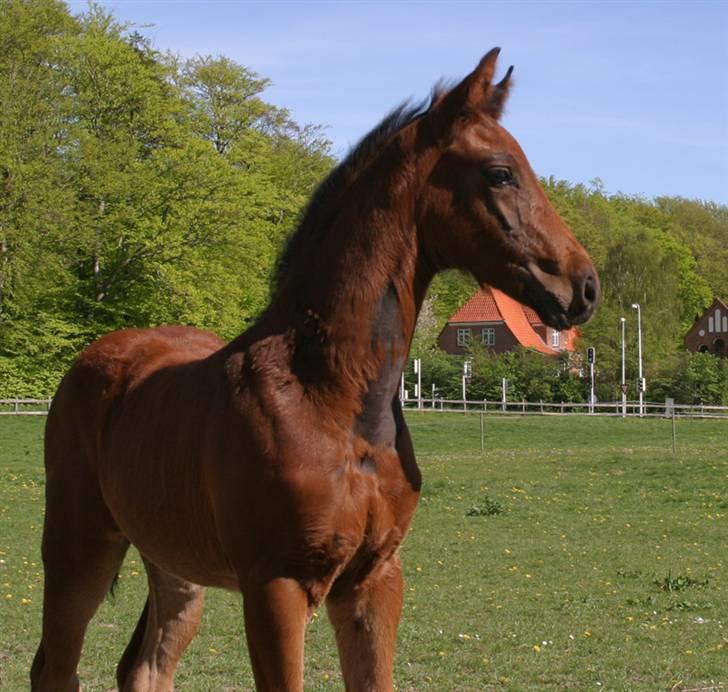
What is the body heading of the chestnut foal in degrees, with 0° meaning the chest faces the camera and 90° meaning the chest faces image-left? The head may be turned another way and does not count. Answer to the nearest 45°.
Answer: approximately 315°
